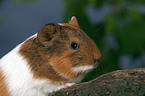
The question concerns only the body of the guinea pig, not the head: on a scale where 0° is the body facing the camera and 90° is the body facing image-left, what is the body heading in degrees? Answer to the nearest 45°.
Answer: approximately 270°
